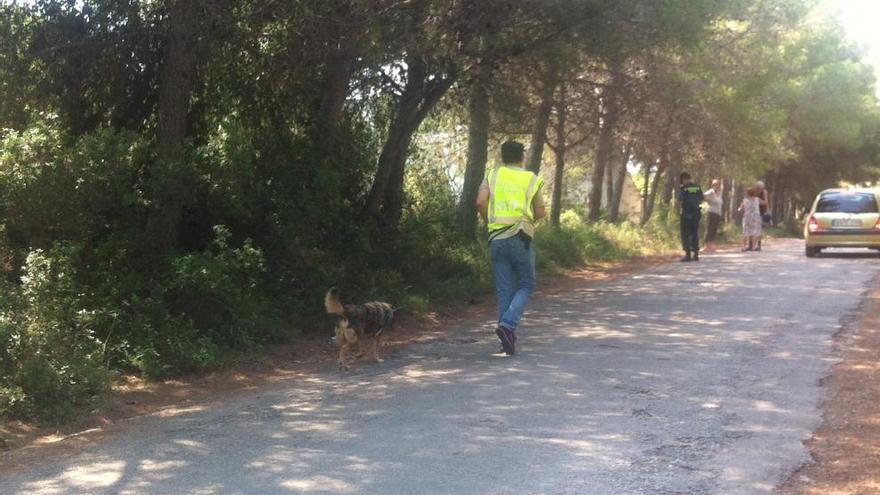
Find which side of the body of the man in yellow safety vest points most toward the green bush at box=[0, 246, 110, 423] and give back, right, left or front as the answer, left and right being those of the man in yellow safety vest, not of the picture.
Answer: left

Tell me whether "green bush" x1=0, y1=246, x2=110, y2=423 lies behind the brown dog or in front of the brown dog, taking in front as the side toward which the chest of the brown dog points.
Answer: behind

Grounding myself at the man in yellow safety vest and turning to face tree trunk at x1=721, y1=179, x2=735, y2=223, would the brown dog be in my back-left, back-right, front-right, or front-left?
back-left

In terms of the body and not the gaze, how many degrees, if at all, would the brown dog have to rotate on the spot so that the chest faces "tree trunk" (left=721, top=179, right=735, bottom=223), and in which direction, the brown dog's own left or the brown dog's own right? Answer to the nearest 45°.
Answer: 0° — it already faces it

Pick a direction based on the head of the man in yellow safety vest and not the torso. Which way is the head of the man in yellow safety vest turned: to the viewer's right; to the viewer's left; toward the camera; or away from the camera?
away from the camera

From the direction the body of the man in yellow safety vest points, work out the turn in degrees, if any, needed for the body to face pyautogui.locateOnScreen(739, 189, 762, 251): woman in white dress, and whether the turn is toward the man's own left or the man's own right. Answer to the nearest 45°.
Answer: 0° — they already face them

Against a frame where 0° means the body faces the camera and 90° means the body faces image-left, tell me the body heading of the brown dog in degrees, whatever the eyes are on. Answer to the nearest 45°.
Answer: approximately 225°

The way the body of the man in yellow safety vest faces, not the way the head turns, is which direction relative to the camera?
away from the camera

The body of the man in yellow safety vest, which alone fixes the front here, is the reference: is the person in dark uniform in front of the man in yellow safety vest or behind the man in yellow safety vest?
in front

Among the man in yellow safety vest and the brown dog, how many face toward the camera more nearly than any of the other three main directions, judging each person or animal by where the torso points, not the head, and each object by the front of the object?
0
